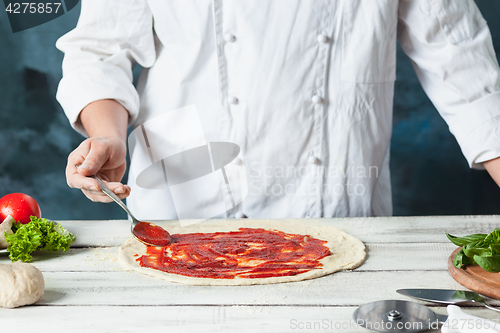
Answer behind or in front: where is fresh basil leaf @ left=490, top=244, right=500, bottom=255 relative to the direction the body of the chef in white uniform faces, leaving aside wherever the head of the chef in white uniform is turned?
in front

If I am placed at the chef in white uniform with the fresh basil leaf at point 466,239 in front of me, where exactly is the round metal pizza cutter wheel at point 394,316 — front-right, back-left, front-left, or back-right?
front-right

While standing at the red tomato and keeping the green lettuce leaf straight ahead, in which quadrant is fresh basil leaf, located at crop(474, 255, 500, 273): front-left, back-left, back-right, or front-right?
front-left

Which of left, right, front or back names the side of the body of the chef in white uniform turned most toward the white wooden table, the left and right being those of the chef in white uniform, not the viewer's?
front

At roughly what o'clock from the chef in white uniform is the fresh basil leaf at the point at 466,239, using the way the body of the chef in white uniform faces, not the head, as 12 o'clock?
The fresh basil leaf is roughly at 11 o'clock from the chef in white uniform.

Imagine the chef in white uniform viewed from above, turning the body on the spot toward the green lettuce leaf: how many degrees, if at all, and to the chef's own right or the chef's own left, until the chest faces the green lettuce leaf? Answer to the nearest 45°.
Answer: approximately 45° to the chef's own right

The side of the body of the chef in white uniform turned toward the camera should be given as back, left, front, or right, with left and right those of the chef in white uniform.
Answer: front

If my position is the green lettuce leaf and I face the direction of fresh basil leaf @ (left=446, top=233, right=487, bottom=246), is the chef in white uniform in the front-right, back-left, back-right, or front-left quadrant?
front-left
